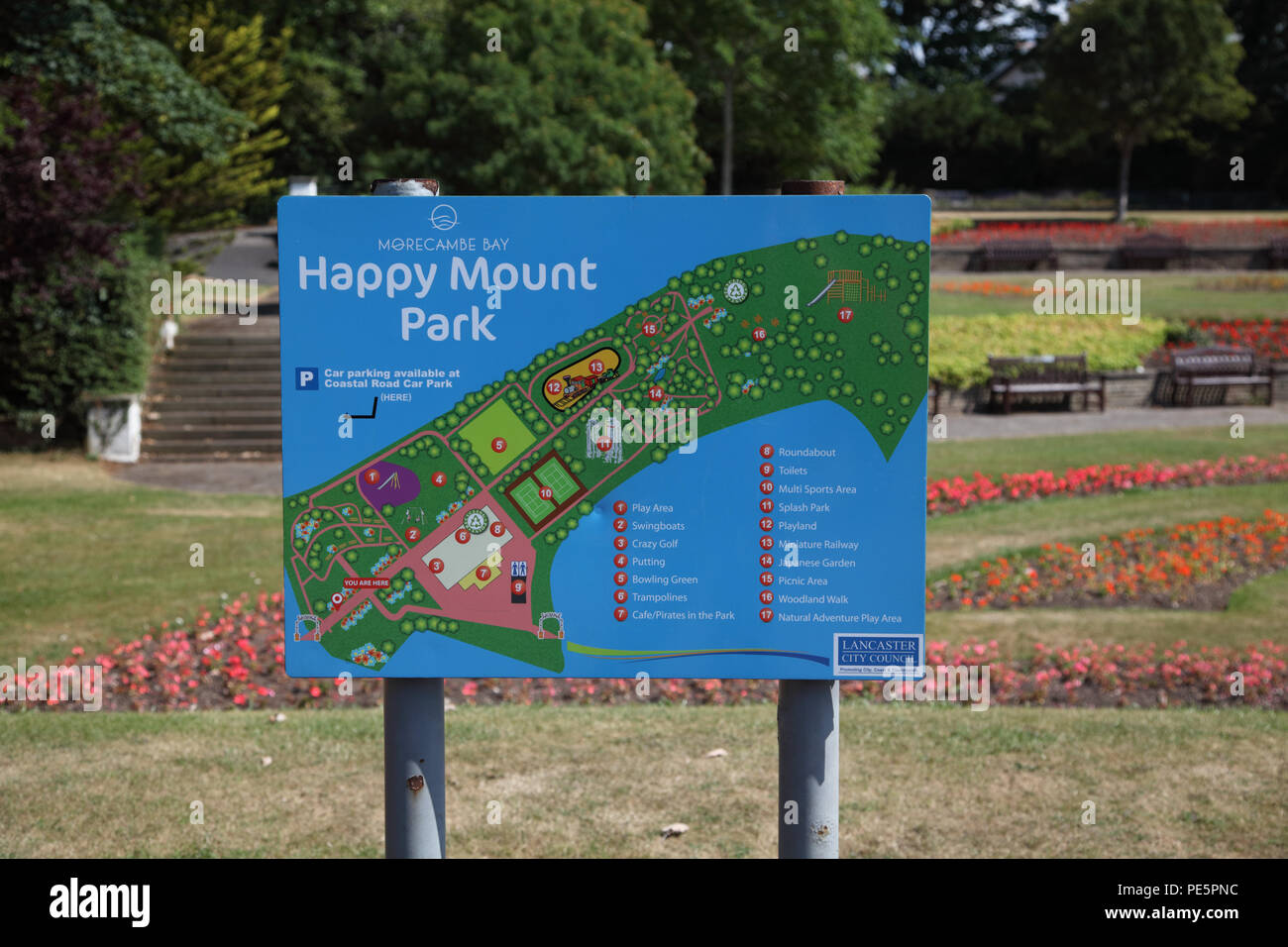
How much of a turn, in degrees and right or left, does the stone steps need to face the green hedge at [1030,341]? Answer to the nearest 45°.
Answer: approximately 90° to its left

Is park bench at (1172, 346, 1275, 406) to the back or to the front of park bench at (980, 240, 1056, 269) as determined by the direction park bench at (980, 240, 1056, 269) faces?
to the front

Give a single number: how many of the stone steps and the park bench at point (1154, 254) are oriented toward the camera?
2

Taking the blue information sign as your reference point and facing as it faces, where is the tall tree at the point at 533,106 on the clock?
The tall tree is roughly at 6 o'clock from the blue information sign.

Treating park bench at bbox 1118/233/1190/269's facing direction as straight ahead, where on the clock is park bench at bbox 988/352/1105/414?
park bench at bbox 988/352/1105/414 is roughly at 12 o'clock from park bench at bbox 1118/233/1190/269.

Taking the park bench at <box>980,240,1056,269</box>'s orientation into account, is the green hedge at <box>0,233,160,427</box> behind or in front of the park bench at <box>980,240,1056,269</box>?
in front

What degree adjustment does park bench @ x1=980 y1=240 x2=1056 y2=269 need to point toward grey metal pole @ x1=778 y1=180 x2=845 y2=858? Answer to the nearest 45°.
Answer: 0° — it already faces it

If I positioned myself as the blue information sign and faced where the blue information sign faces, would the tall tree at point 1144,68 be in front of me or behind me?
behind
